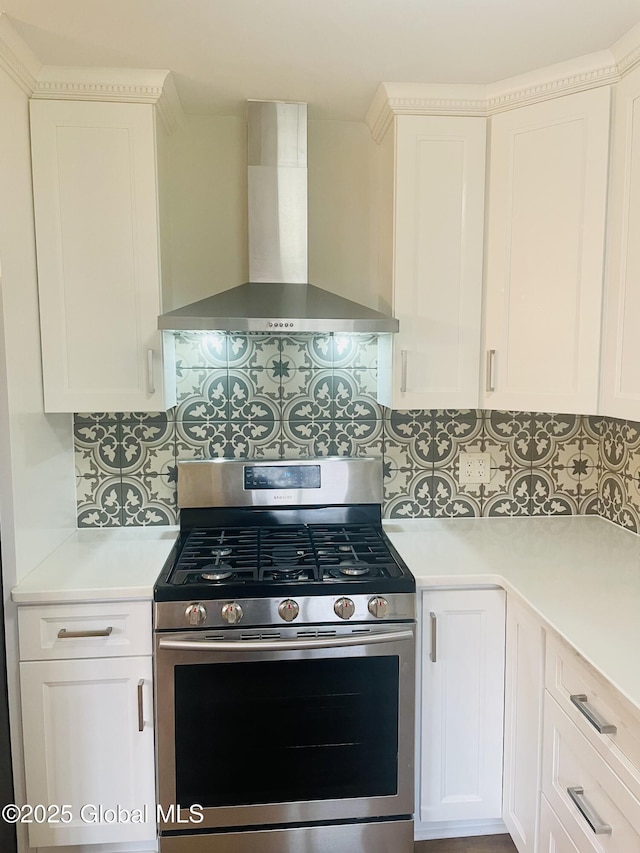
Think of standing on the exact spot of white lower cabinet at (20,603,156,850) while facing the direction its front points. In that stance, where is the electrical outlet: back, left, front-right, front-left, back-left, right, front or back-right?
left

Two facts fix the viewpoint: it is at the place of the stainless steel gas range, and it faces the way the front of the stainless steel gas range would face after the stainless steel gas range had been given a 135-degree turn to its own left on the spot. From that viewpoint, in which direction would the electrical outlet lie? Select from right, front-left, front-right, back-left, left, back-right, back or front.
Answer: front

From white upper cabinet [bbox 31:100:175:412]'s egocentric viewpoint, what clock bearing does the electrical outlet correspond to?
The electrical outlet is roughly at 9 o'clock from the white upper cabinet.

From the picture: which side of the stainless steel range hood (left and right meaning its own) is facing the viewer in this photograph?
front
